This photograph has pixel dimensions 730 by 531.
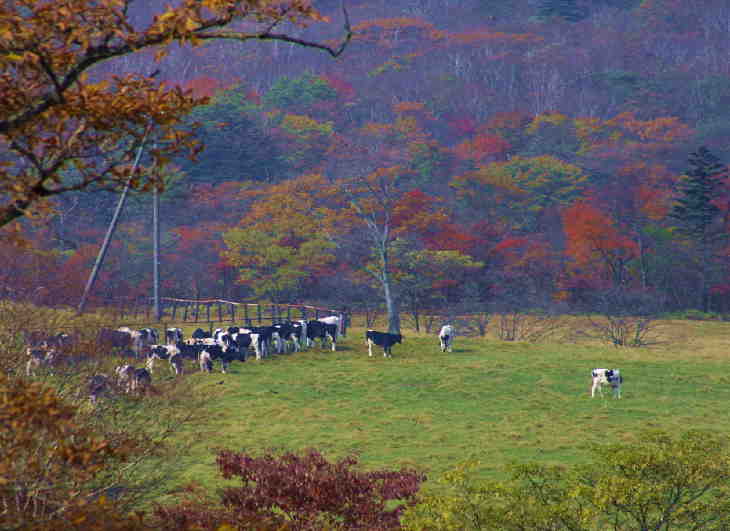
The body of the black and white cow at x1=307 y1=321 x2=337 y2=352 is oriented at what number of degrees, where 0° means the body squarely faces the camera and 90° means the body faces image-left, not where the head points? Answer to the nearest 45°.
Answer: approximately 90°

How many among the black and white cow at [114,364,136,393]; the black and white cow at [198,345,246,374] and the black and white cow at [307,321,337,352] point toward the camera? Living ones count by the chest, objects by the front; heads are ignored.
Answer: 1

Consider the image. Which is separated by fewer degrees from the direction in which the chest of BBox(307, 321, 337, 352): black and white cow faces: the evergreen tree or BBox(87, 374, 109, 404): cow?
the cow

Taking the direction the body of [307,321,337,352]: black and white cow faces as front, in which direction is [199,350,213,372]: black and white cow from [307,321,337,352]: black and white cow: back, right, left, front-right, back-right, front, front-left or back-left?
front-left
